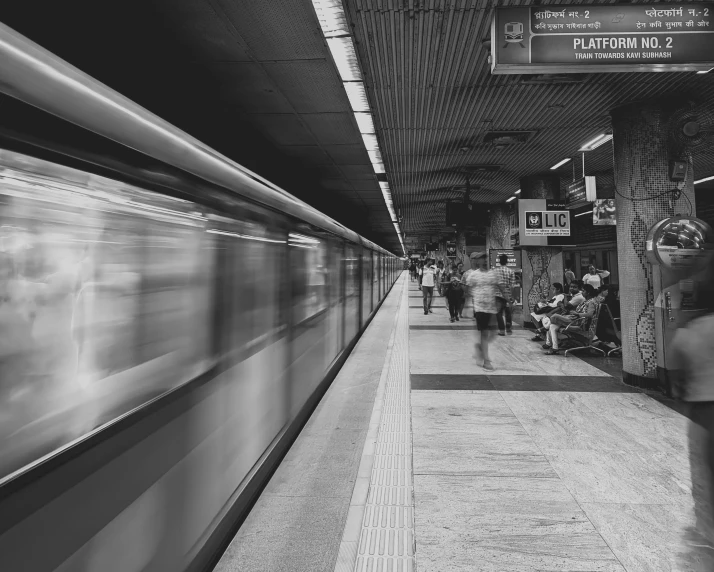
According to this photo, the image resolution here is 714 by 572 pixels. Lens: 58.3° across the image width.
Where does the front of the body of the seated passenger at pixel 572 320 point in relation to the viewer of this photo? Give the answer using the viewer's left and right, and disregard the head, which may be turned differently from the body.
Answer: facing to the left of the viewer

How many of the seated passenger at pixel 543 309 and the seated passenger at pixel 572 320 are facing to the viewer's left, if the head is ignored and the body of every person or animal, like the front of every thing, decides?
2

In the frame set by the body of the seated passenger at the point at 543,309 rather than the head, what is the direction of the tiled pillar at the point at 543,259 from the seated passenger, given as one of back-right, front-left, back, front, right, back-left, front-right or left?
right

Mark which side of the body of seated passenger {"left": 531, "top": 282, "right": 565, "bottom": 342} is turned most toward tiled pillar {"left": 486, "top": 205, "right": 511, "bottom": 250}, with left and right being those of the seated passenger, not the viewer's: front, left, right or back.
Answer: right

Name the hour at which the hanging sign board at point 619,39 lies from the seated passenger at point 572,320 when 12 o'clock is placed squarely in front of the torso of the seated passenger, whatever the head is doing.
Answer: The hanging sign board is roughly at 9 o'clock from the seated passenger.

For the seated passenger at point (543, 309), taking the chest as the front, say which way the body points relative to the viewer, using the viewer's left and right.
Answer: facing to the left of the viewer

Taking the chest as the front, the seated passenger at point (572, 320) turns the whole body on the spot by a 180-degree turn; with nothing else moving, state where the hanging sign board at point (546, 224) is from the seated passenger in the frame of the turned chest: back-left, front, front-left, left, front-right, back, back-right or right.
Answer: left

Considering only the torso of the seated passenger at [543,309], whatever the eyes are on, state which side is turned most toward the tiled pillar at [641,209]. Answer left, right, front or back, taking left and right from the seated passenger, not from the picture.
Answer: left
